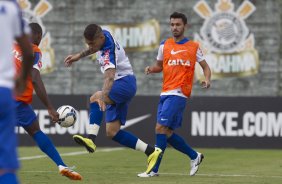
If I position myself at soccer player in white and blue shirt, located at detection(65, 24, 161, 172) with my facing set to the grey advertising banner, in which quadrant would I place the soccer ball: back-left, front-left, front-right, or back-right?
back-left

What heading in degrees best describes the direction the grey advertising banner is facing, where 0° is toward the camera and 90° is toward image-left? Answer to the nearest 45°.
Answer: approximately 0°

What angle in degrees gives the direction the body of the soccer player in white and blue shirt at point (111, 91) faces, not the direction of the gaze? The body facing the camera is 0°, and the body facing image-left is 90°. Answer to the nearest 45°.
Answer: approximately 90°

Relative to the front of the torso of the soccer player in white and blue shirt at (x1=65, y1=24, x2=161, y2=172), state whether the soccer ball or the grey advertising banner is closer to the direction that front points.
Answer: the soccer ball

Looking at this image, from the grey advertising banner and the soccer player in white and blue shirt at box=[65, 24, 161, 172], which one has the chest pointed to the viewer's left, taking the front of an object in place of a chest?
the soccer player in white and blue shirt

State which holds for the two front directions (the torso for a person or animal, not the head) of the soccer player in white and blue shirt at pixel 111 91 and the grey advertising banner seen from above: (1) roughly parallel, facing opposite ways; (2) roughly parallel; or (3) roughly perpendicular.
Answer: roughly perpendicular
